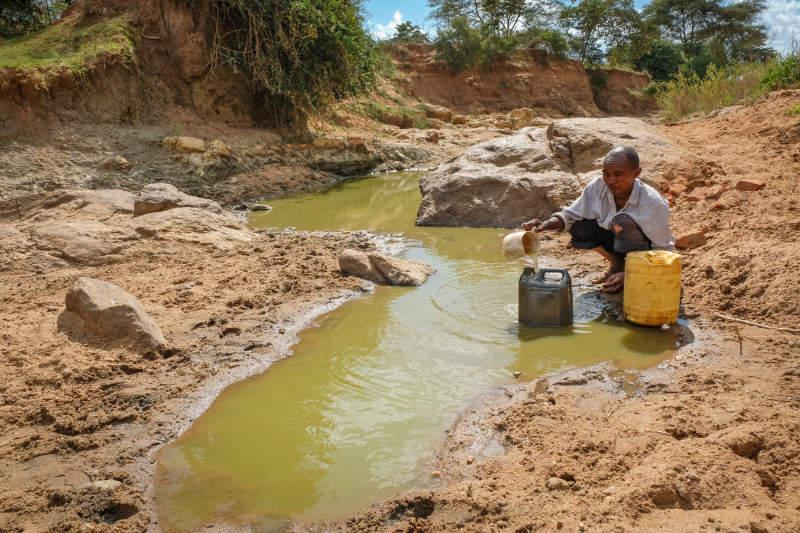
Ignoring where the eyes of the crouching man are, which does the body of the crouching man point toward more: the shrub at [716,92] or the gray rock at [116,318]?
the gray rock

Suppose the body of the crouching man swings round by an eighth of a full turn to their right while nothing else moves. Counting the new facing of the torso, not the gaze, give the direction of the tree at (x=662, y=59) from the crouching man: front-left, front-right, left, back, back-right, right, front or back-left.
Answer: right

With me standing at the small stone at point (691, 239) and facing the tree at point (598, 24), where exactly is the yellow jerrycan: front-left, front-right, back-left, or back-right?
back-left

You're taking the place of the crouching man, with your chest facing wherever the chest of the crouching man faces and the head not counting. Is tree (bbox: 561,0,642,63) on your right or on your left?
on your right

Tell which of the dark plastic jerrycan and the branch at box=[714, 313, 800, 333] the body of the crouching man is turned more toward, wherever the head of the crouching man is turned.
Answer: the dark plastic jerrycan

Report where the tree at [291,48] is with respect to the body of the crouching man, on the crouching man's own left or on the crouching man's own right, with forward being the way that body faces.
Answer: on the crouching man's own right

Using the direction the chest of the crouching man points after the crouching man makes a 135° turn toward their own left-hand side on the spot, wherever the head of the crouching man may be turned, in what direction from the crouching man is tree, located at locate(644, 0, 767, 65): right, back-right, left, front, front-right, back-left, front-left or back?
left

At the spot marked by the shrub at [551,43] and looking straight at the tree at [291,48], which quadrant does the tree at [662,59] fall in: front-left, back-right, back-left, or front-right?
back-left

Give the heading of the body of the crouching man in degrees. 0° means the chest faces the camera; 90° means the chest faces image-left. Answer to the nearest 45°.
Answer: approximately 45°

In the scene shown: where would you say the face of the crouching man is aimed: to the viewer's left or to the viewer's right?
to the viewer's left

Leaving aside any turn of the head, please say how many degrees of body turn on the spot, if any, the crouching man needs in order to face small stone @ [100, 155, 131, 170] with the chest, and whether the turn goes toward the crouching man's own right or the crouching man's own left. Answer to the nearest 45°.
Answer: approximately 90° to the crouching man's own right

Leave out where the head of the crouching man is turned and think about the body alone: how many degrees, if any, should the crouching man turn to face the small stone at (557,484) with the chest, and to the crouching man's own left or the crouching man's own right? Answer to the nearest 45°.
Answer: approximately 45° to the crouching man's own left

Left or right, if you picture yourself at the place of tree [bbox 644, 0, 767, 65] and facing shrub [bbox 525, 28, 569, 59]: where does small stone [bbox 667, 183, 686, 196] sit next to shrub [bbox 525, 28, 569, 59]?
left
